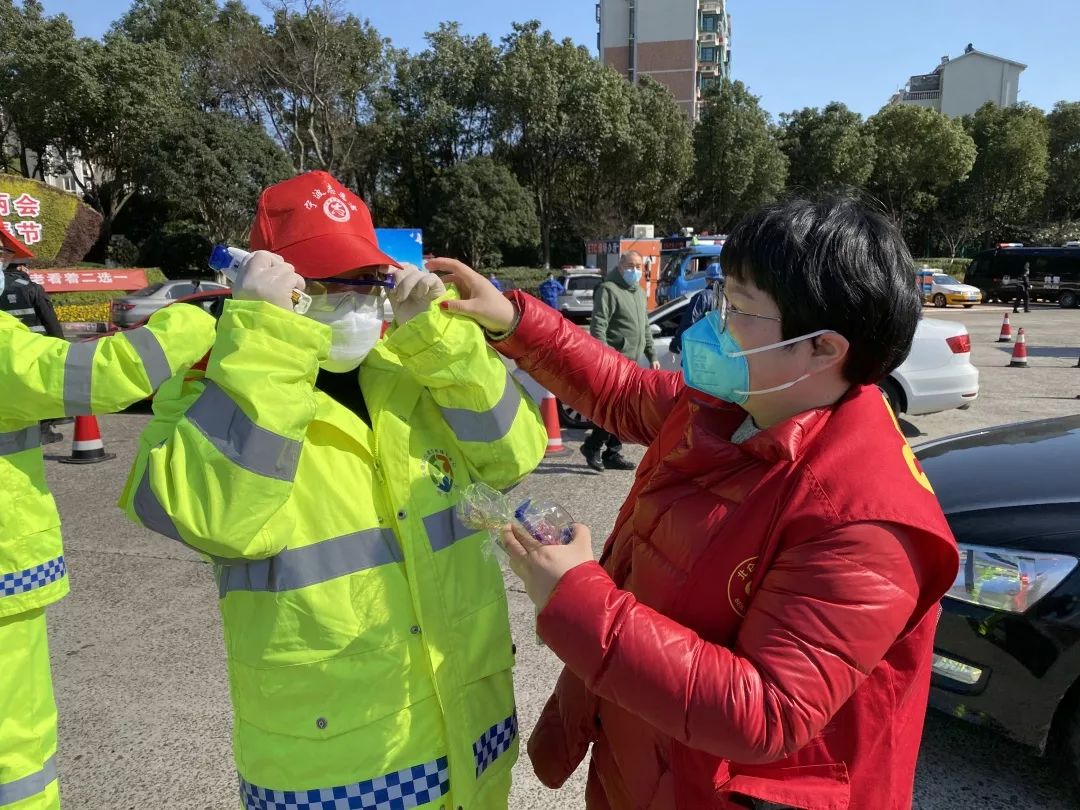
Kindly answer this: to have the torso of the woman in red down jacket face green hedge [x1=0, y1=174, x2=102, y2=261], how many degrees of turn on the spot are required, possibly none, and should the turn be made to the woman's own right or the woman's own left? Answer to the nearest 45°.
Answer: approximately 45° to the woman's own right

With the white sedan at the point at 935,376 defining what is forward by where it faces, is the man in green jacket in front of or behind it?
in front

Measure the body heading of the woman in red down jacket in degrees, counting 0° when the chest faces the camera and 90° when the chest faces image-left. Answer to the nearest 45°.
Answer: approximately 90°

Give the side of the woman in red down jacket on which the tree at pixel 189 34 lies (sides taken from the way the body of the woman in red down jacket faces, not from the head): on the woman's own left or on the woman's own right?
on the woman's own right

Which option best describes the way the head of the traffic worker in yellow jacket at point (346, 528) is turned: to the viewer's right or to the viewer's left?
to the viewer's right

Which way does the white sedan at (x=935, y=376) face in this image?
to the viewer's left

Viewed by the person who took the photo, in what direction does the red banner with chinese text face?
facing the viewer

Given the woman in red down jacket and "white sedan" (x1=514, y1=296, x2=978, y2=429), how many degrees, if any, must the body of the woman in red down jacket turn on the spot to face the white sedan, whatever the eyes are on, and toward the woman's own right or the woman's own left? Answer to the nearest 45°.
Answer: approximately 90° to the woman's own right

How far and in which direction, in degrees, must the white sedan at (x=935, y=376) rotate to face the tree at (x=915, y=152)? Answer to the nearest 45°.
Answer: approximately 90° to its right

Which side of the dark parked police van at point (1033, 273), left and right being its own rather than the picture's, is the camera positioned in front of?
left

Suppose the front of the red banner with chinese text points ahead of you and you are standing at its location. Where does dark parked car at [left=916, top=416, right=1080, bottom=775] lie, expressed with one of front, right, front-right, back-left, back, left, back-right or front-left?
front

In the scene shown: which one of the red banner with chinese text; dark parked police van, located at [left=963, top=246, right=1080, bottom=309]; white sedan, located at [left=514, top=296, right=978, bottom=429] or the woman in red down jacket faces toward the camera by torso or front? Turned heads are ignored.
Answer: the red banner with chinese text

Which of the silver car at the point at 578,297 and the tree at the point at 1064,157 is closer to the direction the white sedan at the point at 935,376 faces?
the silver car

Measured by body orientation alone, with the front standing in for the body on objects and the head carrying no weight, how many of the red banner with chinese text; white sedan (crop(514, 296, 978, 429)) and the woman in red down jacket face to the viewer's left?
2
